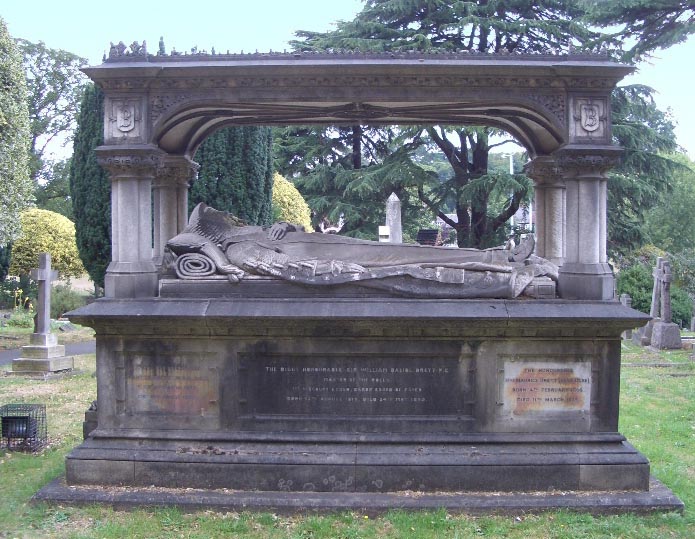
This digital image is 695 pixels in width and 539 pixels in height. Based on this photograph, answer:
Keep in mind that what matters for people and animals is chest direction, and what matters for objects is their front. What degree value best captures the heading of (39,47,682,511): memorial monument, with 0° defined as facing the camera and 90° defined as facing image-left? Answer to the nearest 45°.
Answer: approximately 0°

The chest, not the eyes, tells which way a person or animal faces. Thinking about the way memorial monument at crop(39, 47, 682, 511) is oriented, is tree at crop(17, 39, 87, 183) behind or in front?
behind

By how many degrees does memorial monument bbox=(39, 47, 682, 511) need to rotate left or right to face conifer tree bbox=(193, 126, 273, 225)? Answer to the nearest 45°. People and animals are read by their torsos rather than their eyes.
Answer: approximately 180°

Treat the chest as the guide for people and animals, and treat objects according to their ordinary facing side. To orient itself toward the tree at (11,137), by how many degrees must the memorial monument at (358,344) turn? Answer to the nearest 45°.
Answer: approximately 135° to its right

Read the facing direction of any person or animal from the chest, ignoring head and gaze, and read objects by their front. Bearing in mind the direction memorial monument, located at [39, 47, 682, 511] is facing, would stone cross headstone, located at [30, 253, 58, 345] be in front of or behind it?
behind

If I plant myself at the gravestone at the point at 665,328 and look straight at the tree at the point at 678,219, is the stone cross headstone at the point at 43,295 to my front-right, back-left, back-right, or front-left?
back-left

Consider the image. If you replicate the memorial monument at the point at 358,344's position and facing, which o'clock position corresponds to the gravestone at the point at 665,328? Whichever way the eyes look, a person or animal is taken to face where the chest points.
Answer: The gravestone is roughly at 7 o'clock from the memorial monument.

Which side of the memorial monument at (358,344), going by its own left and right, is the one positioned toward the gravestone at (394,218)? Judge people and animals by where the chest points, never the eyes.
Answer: back
